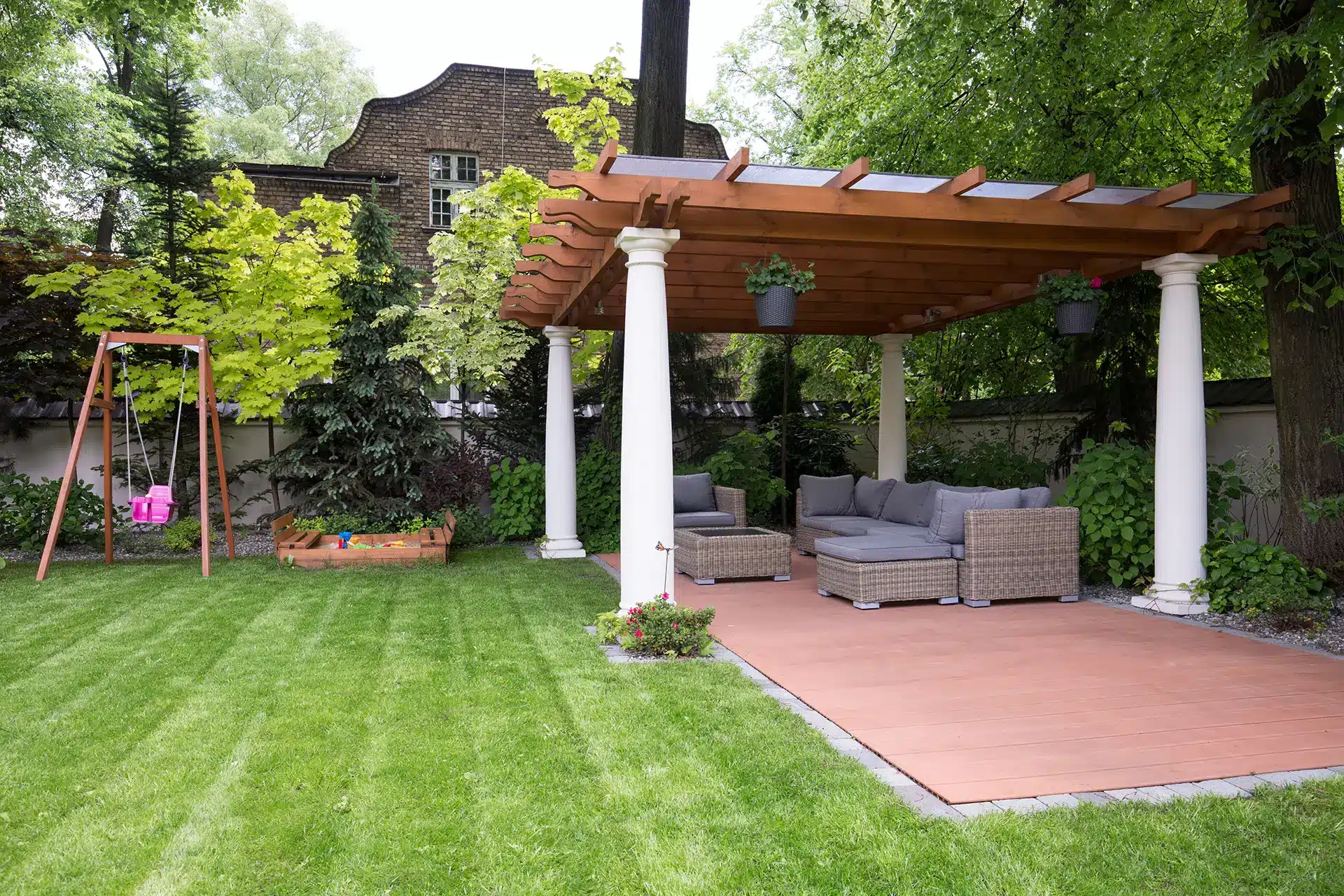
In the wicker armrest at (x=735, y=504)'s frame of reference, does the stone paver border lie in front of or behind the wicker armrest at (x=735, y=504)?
in front

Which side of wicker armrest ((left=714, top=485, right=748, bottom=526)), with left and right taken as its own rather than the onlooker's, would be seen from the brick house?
back

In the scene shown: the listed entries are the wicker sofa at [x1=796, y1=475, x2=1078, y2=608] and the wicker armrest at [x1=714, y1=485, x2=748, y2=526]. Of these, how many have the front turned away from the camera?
0

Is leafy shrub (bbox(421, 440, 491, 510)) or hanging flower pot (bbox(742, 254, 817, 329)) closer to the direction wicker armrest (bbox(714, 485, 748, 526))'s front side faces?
the hanging flower pot

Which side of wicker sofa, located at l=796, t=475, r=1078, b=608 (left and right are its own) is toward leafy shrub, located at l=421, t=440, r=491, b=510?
right

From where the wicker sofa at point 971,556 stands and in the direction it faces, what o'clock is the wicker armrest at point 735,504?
The wicker armrest is roughly at 3 o'clock from the wicker sofa.

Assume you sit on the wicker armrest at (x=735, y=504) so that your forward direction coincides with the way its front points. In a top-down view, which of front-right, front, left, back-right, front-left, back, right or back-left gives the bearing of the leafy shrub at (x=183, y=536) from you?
back-right

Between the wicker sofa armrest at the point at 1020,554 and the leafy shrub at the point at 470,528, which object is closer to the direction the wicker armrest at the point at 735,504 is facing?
the wicker sofa armrest

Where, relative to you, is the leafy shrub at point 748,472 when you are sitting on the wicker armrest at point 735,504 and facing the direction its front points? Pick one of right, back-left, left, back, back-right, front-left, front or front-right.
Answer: back-left
